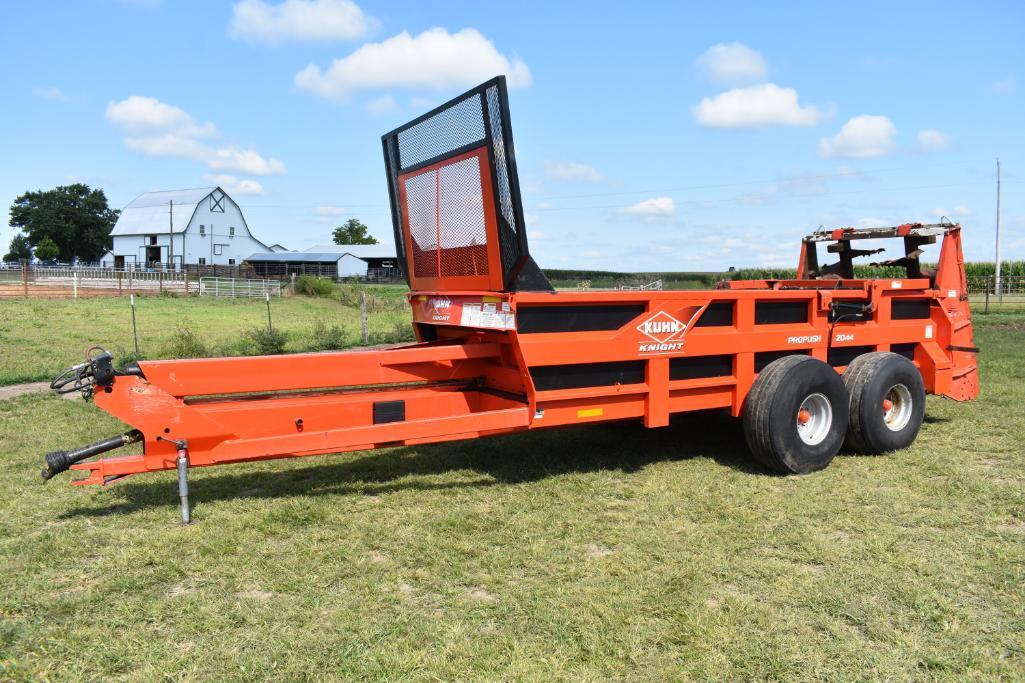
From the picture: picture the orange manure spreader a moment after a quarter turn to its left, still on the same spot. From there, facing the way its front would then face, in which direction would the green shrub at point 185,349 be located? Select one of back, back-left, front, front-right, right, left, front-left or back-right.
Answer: back

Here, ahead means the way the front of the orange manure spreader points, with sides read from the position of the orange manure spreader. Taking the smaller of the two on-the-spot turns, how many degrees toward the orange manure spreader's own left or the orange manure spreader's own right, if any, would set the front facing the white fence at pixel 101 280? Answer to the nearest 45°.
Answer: approximately 90° to the orange manure spreader's own right

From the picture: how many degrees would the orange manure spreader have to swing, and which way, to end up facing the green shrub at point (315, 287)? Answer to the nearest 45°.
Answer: approximately 135° to its right

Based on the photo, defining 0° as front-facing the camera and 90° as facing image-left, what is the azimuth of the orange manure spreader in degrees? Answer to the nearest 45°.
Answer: approximately 45°

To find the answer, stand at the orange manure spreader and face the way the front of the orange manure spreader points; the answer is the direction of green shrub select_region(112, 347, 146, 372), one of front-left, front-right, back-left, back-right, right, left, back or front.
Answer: right

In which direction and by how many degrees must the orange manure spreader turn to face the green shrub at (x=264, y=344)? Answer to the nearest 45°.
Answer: approximately 90° to its right

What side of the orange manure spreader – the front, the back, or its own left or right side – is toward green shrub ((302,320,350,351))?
right
